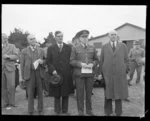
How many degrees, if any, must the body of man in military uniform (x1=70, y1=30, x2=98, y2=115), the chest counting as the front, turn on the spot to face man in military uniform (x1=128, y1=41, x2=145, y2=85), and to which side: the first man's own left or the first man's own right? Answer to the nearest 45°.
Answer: approximately 135° to the first man's own left

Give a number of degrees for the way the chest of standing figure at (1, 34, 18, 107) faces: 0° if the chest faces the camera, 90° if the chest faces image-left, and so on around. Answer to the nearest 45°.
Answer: approximately 0°

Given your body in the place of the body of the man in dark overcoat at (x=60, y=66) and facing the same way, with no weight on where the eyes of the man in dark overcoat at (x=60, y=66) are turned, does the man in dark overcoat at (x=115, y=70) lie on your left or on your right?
on your left

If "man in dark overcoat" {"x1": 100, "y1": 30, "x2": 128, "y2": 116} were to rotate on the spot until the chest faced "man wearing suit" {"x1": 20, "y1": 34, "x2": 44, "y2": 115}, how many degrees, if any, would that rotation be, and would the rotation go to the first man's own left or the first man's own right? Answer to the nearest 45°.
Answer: approximately 90° to the first man's own right

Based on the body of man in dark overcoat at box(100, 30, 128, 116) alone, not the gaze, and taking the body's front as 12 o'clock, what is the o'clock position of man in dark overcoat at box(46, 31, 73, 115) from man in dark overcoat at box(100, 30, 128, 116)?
man in dark overcoat at box(46, 31, 73, 115) is roughly at 3 o'clock from man in dark overcoat at box(100, 30, 128, 116).
